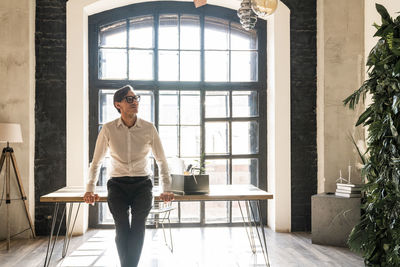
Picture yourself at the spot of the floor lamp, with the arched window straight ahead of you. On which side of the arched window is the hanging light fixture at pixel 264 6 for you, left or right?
right

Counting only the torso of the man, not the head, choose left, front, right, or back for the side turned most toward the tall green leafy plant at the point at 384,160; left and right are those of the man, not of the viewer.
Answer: left

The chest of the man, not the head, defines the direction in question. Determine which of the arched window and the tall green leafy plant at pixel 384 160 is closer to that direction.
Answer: the tall green leafy plant

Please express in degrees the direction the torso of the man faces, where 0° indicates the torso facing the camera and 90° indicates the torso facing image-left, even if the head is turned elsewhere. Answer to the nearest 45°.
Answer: approximately 0°

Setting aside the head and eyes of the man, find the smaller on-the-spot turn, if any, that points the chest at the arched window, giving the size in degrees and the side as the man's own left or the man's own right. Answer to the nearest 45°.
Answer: approximately 180°

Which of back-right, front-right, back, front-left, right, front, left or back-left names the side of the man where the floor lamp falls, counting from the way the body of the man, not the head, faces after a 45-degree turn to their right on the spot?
right
